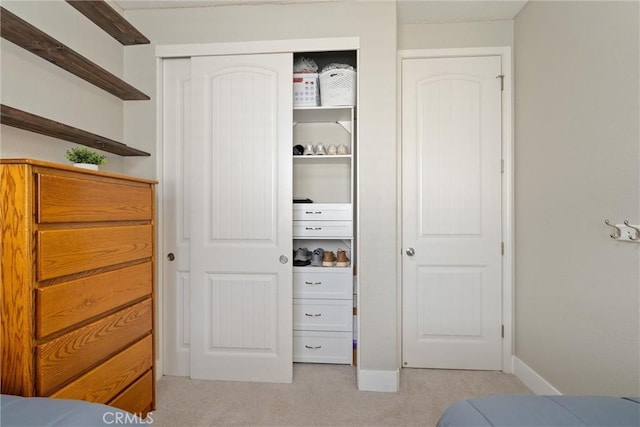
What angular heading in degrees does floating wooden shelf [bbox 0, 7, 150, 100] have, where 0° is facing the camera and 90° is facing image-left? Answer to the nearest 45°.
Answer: approximately 315°

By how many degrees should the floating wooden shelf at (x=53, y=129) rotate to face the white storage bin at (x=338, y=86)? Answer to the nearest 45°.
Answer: approximately 45° to its left

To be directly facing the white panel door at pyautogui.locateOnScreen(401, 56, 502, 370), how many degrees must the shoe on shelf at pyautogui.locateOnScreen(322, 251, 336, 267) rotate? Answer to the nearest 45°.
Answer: approximately 90° to its left

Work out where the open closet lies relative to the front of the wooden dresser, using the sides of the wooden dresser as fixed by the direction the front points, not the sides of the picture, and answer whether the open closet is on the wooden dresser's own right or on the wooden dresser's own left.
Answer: on the wooden dresser's own left

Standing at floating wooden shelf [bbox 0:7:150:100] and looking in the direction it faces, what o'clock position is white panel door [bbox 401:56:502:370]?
The white panel door is roughly at 11 o'clock from the floating wooden shelf.

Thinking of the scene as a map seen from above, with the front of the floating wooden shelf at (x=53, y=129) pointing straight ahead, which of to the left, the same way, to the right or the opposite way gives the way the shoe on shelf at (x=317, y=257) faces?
to the right

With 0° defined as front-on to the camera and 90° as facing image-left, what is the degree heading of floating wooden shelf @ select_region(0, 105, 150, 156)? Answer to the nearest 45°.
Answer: approximately 315°
